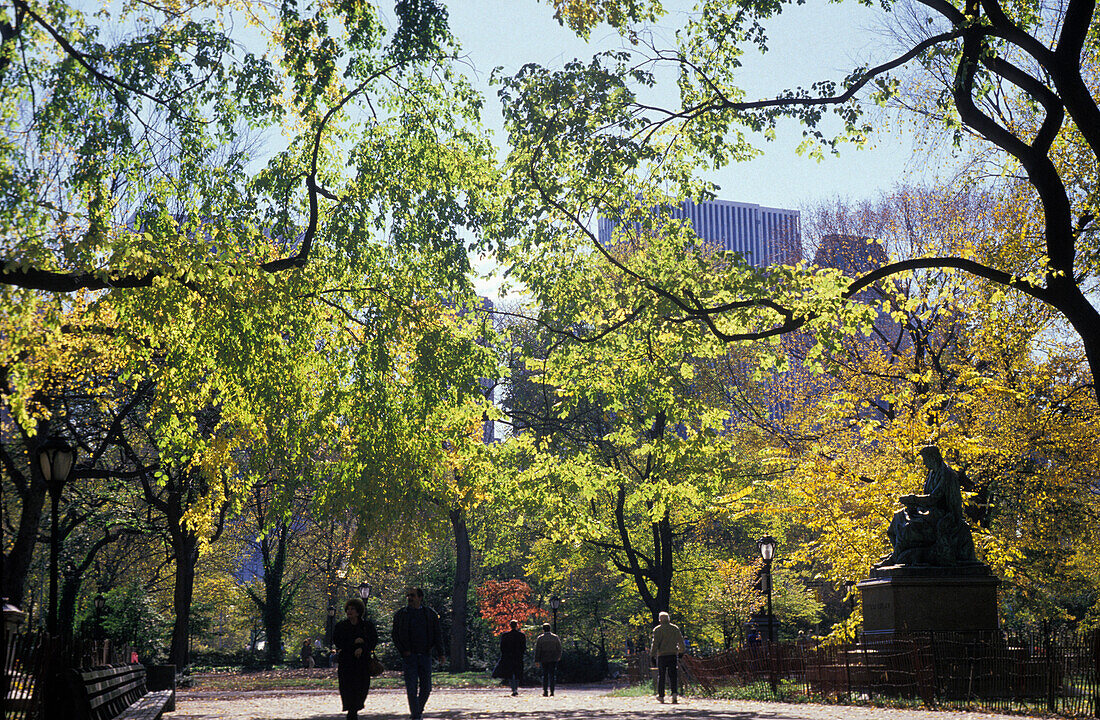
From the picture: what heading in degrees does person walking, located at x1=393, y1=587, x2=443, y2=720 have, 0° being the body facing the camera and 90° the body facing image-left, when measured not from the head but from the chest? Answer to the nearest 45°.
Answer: approximately 0°

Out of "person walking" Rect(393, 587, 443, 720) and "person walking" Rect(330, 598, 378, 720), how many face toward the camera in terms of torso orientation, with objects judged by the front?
2

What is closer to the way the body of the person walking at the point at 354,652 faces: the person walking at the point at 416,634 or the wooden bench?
the wooden bench

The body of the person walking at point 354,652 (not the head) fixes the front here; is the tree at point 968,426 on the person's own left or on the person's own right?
on the person's own left

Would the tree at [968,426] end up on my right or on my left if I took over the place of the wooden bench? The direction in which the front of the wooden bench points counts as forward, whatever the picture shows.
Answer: on my left

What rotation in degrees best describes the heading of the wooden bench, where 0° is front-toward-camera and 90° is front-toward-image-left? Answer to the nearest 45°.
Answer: approximately 315°

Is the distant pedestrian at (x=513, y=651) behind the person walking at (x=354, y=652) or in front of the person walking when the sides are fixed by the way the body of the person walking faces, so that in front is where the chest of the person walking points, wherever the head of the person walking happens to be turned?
behind

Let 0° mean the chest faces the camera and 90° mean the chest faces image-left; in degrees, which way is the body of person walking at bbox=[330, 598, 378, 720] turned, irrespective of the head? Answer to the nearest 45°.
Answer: approximately 0°
